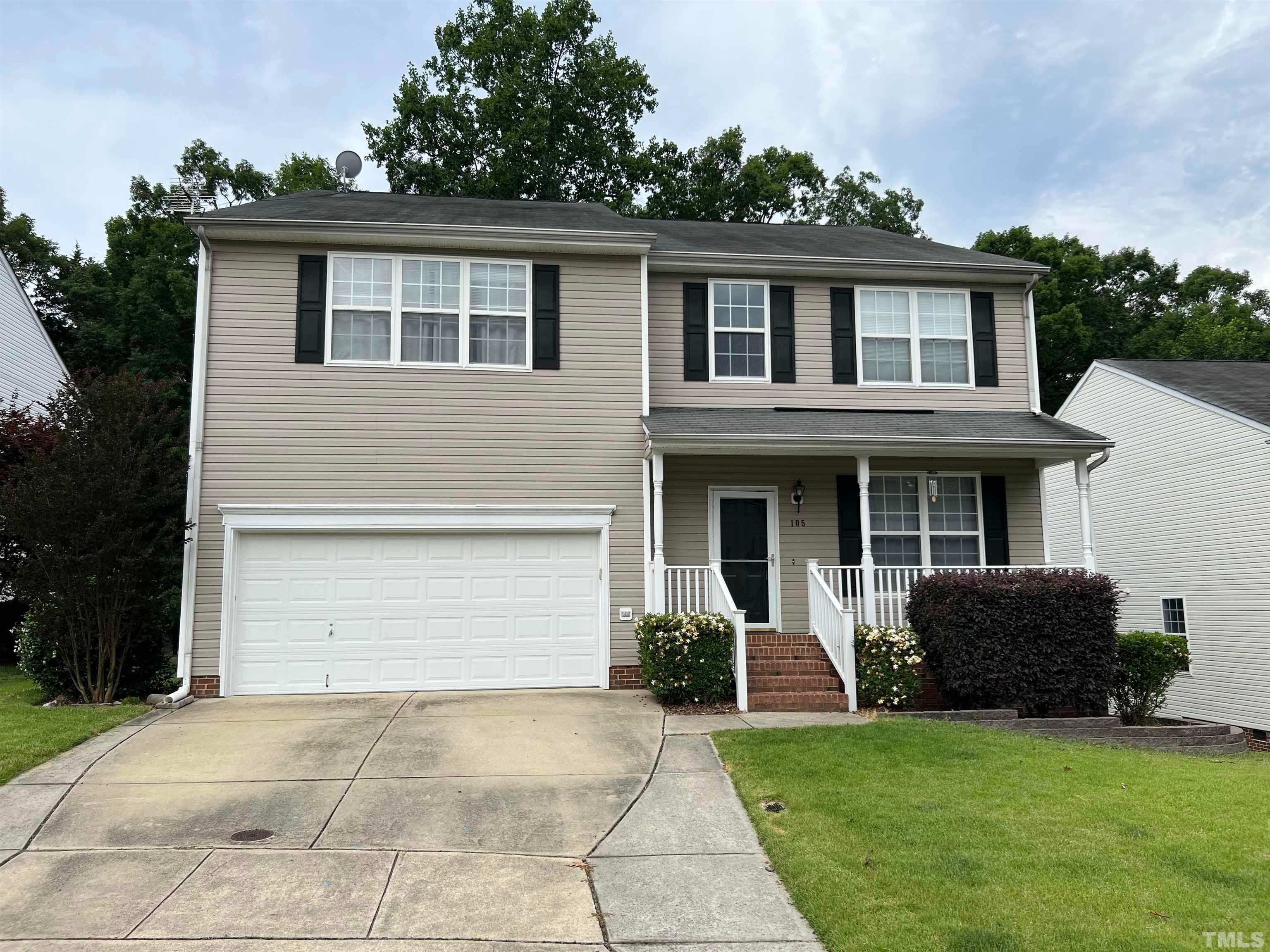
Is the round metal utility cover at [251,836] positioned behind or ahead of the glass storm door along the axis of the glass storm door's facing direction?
ahead

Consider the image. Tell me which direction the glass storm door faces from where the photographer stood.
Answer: facing the viewer

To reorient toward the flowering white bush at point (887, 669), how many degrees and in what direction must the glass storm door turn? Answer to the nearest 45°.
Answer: approximately 45° to its left

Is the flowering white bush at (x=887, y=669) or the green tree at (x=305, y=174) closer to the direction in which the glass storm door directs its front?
the flowering white bush

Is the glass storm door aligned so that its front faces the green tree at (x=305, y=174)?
no

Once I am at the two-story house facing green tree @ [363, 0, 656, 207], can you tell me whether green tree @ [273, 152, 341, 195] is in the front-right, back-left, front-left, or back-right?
front-left

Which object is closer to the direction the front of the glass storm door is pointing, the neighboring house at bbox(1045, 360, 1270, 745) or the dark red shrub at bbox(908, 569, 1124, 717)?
the dark red shrub

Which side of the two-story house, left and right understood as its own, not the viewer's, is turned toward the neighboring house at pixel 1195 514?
left

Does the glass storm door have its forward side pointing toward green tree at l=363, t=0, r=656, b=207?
no

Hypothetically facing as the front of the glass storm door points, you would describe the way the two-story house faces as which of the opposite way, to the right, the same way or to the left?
the same way

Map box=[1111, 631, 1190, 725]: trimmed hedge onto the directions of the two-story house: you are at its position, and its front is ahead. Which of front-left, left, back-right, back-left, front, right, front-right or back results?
left

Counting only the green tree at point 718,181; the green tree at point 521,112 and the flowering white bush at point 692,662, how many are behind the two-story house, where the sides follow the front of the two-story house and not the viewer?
2

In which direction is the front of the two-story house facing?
toward the camera

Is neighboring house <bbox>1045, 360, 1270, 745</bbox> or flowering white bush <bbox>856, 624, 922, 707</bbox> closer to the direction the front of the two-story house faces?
the flowering white bush

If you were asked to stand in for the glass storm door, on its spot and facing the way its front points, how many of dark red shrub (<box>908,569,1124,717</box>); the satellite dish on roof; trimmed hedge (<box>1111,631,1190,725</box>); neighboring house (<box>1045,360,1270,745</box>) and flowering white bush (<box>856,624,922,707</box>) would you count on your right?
1

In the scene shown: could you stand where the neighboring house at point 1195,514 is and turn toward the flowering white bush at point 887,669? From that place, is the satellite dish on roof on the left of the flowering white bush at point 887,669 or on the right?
right

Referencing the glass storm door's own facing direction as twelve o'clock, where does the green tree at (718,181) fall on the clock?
The green tree is roughly at 6 o'clock from the glass storm door.

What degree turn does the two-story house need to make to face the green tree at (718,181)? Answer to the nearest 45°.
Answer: approximately 180°

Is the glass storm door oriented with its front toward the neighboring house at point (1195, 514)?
no

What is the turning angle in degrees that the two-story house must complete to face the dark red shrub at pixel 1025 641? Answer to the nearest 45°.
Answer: approximately 90° to its left
